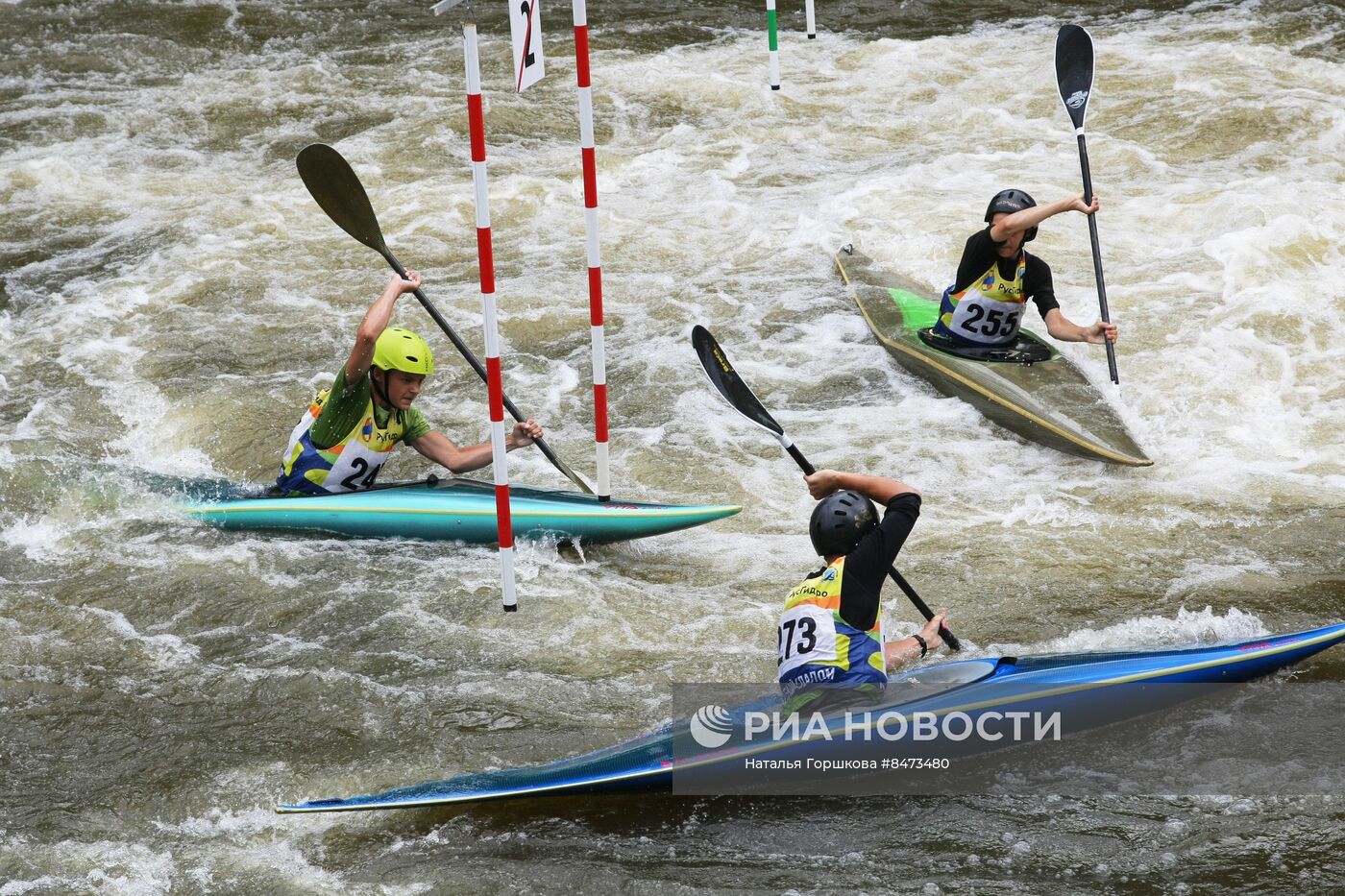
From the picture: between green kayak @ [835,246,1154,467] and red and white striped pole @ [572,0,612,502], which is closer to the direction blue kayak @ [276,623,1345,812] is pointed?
the green kayak

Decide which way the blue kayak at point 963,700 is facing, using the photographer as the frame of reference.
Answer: facing to the right of the viewer

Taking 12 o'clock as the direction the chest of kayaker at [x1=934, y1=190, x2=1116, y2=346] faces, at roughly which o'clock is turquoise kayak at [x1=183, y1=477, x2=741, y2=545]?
The turquoise kayak is roughly at 3 o'clock from the kayaker.

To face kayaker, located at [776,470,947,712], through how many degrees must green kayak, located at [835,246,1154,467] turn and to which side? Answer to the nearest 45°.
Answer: approximately 45° to its right

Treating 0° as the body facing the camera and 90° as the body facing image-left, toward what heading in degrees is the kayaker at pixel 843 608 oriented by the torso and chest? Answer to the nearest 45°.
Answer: approximately 225°

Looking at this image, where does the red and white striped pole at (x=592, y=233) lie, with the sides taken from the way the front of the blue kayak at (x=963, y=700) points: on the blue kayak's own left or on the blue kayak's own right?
on the blue kayak's own left

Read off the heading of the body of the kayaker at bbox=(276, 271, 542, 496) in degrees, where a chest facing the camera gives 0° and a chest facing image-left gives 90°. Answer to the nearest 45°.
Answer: approximately 315°

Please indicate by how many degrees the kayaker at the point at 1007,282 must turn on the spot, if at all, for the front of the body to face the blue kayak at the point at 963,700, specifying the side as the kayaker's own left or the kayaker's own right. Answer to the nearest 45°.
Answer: approximately 45° to the kayaker's own right

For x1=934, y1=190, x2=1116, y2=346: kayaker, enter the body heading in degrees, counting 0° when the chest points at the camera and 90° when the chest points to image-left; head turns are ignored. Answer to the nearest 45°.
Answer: approximately 315°

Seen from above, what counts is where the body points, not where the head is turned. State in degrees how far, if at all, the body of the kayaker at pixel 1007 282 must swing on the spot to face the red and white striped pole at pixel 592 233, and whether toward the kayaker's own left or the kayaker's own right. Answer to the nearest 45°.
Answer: approximately 90° to the kayaker's own right

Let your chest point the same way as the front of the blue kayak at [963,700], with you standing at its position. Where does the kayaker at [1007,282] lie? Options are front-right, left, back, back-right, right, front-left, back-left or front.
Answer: left
